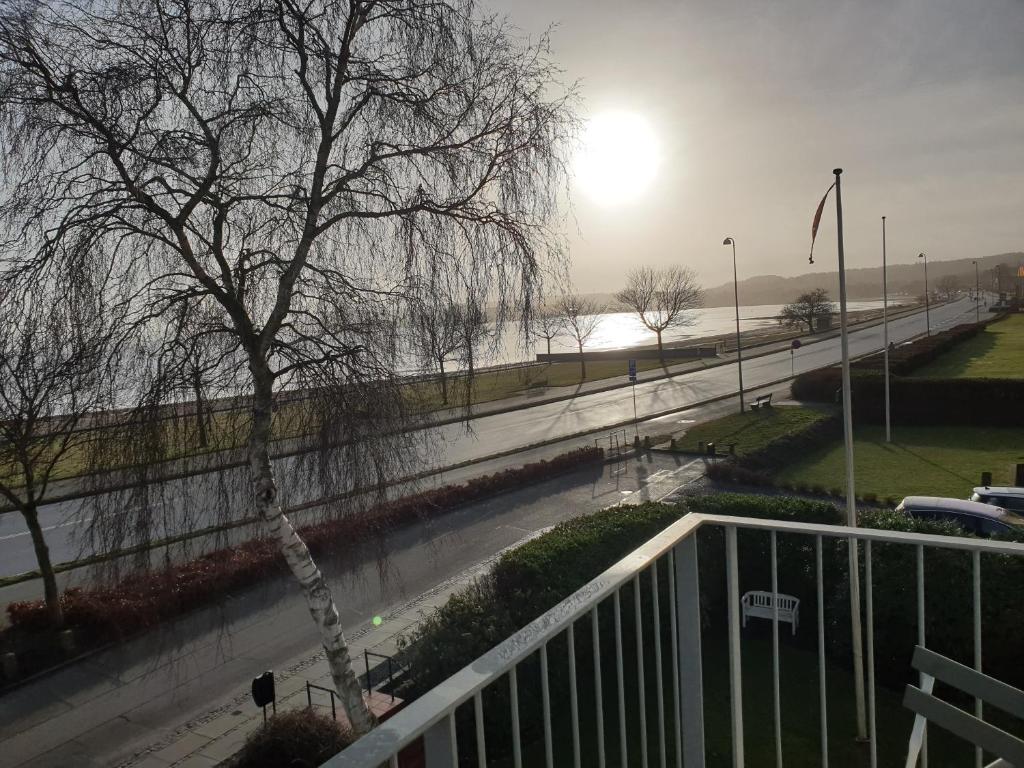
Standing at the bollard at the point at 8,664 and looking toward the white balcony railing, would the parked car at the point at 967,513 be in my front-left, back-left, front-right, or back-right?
front-left

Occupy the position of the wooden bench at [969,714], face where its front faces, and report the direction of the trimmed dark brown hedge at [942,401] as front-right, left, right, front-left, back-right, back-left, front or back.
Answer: back-right

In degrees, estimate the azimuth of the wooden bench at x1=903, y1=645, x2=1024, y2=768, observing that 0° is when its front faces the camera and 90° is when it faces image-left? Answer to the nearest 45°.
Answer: approximately 45°
